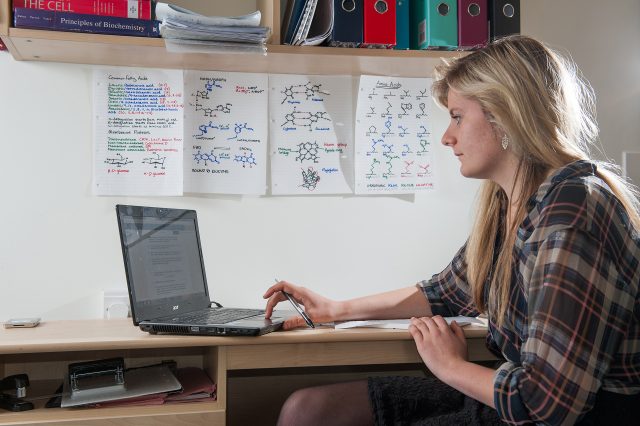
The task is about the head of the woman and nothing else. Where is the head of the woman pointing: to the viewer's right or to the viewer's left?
to the viewer's left

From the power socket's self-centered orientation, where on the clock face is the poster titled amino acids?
The poster titled amino acids is roughly at 9 o'clock from the power socket.

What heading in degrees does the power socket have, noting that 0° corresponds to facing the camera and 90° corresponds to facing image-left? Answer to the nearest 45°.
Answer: approximately 0°

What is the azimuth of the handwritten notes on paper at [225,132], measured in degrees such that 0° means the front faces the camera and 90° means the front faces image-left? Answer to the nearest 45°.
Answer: approximately 0°

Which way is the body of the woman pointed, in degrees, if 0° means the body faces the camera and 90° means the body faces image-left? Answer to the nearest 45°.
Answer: approximately 90°
